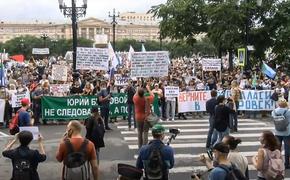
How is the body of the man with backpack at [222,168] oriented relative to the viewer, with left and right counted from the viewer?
facing away from the viewer and to the left of the viewer

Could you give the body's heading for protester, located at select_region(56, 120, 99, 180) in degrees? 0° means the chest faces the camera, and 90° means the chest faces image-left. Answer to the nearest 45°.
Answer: approximately 180°

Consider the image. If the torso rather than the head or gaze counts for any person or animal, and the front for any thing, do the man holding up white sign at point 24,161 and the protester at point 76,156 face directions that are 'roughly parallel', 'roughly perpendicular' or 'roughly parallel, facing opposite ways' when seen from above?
roughly parallel

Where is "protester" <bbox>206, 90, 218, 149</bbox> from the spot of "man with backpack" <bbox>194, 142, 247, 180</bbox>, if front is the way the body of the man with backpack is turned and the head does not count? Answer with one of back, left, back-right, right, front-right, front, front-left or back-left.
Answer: front-right

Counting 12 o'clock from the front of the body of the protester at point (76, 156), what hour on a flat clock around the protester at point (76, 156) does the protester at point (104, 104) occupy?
the protester at point (104, 104) is roughly at 12 o'clock from the protester at point (76, 156).

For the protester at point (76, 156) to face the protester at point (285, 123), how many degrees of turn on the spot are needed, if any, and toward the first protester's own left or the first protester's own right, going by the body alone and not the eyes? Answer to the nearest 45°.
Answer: approximately 45° to the first protester's own right

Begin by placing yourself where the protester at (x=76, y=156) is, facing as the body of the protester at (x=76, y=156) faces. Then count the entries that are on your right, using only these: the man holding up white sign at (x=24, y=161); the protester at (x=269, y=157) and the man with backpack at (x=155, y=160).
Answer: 2

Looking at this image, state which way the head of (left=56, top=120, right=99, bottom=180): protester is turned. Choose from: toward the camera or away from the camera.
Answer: away from the camera

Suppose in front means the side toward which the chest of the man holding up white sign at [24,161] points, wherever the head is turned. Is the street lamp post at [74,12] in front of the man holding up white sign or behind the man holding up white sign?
in front

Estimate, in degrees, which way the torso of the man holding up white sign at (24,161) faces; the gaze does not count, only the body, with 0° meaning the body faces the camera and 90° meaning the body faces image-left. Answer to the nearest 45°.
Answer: approximately 180°

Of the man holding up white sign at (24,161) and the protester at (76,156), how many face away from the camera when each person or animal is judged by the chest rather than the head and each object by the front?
2

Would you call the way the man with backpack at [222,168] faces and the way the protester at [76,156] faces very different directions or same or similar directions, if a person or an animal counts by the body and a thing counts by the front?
same or similar directions

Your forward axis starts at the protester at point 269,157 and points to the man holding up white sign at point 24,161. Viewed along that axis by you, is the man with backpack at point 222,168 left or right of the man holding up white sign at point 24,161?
left
